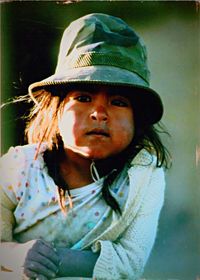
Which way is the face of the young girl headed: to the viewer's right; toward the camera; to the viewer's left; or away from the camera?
toward the camera

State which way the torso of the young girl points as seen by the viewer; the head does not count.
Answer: toward the camera
